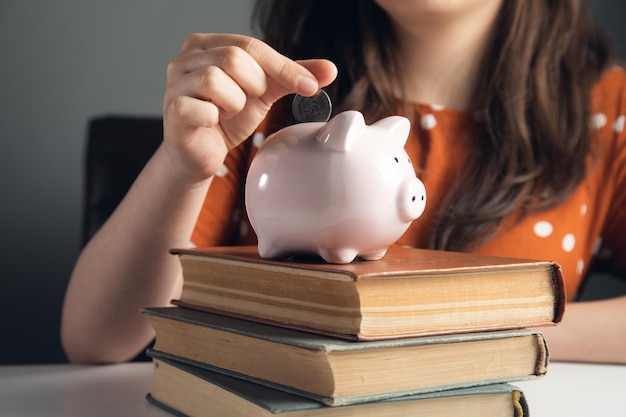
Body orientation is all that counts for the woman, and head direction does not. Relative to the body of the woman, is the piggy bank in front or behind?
in front

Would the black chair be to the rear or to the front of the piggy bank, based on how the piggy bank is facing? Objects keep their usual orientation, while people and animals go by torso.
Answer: to the rear

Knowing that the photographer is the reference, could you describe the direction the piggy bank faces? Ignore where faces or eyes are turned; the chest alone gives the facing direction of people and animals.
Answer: facing the viewer and to the right of the viewer

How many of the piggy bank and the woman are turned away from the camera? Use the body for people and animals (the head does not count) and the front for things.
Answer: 0

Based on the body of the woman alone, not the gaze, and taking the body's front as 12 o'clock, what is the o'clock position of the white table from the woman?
The white table is roughly at 1 o'clock from the woman.

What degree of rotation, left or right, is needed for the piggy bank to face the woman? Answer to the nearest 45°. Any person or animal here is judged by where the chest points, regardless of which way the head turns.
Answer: approximately 135° to its left
